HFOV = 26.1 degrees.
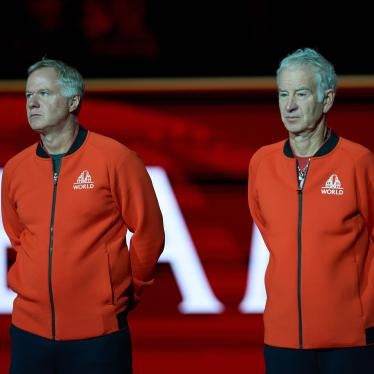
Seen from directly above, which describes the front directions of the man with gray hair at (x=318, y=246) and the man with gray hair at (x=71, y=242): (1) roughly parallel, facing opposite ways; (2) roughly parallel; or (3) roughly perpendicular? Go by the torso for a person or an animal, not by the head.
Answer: roughly parallel

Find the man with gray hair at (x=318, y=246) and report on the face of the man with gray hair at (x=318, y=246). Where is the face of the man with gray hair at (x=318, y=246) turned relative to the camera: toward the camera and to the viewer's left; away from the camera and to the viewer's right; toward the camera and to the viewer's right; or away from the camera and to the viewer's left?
toward the camera and to the viewer's left

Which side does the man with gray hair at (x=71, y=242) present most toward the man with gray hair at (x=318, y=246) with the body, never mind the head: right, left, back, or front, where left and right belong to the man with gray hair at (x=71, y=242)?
left

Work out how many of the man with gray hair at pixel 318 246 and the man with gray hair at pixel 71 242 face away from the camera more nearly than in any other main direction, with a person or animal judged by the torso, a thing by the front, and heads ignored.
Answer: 0

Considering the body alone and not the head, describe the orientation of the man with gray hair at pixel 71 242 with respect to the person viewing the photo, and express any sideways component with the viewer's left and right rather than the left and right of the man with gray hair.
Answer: facing the viewer and to the left of the viewer

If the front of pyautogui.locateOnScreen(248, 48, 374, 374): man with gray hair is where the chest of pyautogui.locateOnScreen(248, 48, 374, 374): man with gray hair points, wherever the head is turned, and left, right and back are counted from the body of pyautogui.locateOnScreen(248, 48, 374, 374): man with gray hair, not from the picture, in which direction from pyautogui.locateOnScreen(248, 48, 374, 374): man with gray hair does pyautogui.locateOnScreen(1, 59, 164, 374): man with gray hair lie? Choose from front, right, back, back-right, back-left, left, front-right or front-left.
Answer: front-right
